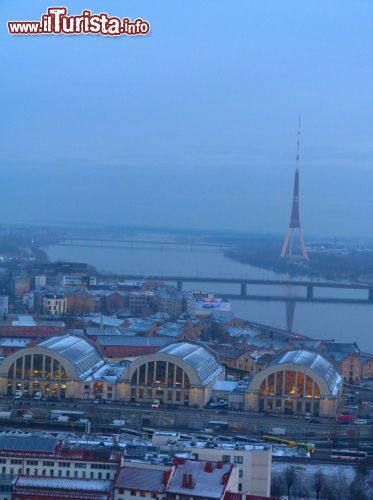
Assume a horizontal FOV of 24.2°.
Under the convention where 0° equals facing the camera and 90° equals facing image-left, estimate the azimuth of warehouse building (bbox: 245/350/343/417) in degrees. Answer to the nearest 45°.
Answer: approximately 0°

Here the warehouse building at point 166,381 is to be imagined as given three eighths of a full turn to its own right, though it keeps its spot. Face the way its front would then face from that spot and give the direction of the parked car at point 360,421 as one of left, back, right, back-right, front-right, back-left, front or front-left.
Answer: right

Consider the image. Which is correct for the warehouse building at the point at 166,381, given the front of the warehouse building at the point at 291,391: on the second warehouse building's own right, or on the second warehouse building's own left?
on the second warehouse building's own right

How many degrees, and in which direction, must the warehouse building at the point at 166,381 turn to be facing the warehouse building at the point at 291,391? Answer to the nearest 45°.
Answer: approximately 135° to its left
